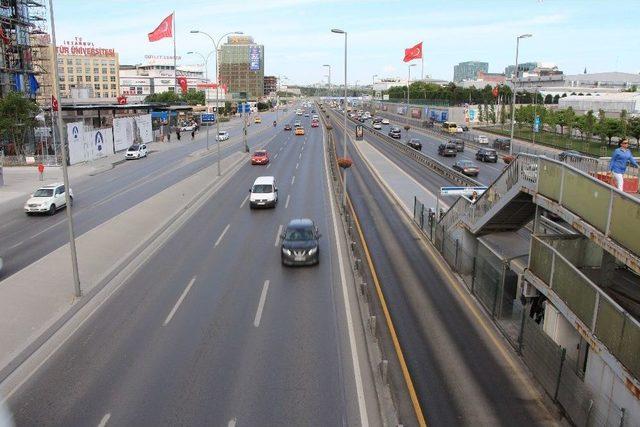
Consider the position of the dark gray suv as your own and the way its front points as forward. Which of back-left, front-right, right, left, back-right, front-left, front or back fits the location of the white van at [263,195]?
back

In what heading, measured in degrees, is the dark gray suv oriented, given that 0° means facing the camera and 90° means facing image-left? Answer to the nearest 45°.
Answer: approximately 0°

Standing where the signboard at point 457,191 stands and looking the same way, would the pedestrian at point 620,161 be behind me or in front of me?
in front

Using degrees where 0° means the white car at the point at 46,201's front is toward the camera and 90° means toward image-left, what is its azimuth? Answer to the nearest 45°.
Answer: approximately 45°

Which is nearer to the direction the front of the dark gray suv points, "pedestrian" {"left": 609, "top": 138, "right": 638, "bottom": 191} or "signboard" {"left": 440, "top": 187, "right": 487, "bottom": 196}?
the pedestrian

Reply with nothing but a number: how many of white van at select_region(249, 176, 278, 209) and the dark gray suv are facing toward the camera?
2

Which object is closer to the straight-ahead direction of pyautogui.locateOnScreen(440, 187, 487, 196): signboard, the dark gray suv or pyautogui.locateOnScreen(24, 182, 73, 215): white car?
the dark gray suv

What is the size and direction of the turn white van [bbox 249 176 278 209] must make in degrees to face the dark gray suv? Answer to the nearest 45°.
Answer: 0° — it already faces it

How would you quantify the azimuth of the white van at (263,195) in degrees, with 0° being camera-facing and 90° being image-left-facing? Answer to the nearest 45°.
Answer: approximately 0°

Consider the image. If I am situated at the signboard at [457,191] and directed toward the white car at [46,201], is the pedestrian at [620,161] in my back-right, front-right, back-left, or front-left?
back-left
